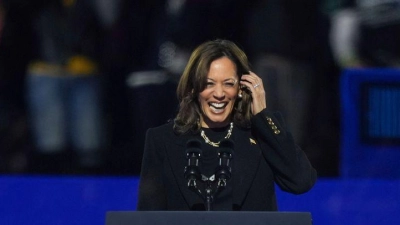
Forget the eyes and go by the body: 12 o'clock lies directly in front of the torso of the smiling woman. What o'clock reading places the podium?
The podium is roughly at 12 o'clock from the smiling woman.

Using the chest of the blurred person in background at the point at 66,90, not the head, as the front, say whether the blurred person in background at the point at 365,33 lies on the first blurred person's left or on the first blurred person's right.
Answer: on the first blurred person's left

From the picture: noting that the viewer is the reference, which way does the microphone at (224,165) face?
facing away from the viewer

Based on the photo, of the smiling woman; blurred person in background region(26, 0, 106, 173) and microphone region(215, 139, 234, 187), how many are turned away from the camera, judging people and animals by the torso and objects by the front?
1

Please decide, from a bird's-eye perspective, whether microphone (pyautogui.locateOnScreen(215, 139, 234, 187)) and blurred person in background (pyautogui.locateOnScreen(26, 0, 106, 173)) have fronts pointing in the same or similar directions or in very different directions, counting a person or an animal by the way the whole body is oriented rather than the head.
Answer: very different directions

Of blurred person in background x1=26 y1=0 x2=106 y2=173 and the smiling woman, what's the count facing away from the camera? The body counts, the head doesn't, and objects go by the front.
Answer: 0

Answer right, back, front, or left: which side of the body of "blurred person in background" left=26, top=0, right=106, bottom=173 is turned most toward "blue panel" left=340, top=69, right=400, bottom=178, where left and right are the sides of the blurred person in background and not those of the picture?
left

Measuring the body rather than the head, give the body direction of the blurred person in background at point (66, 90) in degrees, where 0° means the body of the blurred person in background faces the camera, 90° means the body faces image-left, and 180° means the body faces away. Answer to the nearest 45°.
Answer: approximately 0°

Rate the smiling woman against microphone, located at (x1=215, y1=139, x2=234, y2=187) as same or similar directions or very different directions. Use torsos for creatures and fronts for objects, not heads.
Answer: very different directions
